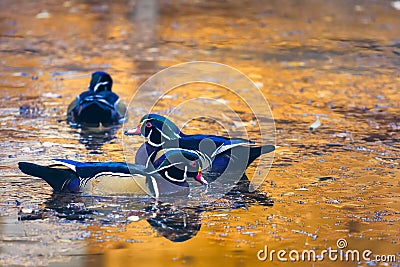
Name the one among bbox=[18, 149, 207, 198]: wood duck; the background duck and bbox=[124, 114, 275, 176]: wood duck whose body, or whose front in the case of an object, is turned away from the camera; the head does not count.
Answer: the background duck

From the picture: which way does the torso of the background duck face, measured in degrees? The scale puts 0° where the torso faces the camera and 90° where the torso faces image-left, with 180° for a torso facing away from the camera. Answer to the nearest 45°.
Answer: approximately 180°

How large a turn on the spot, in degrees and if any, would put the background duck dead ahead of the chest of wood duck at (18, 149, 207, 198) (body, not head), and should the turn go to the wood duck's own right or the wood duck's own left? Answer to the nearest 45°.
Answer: approximately 90° to the wood duck's own left

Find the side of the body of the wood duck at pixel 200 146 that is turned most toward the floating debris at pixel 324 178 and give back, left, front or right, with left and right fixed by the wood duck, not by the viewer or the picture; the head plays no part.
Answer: back

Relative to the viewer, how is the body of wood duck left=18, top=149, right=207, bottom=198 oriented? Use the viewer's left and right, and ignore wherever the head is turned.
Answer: facing to the right of the viewer

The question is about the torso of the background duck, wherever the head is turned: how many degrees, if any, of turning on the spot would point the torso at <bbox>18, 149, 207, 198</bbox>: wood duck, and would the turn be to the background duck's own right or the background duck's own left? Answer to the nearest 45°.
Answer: approximately 180°

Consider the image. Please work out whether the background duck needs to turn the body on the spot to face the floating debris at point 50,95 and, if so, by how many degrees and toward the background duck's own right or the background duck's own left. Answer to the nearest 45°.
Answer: approximately 45° to the background duck's own left

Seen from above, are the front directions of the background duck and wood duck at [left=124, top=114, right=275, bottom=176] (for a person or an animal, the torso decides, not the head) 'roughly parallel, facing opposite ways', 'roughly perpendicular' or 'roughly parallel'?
roughly perpendicular

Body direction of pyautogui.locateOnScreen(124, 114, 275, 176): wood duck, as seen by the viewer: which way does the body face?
to the viewer's left

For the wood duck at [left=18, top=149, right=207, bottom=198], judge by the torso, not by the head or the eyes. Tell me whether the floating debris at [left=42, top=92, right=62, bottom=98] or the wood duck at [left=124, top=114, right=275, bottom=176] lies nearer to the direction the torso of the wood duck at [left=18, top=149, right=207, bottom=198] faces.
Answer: the wood duck

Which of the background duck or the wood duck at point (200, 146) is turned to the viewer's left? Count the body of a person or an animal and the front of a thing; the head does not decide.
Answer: the wood duck

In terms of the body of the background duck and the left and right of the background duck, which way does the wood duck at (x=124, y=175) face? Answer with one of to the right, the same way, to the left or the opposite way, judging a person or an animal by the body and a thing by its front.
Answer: to the right

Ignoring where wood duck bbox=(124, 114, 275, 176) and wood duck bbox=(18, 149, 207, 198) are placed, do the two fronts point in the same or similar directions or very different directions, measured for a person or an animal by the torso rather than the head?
very different directions

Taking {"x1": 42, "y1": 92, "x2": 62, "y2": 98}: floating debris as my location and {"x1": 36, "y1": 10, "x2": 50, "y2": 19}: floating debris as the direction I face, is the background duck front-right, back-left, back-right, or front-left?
back-right
